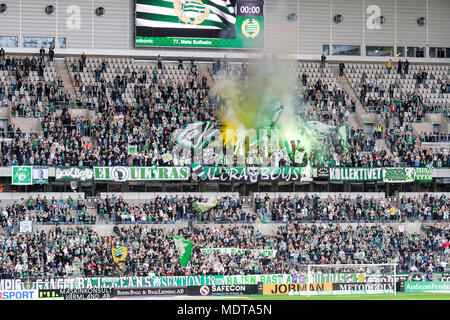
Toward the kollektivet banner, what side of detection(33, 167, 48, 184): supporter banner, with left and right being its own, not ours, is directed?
left

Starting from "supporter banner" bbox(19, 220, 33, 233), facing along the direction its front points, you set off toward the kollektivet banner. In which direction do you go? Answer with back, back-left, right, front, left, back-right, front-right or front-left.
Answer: left

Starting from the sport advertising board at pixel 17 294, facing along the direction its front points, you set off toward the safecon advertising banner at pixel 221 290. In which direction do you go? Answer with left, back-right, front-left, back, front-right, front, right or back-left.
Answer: left

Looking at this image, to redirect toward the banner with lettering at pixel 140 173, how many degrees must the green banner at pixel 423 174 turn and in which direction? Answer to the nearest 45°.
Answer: approximately 45° to its right

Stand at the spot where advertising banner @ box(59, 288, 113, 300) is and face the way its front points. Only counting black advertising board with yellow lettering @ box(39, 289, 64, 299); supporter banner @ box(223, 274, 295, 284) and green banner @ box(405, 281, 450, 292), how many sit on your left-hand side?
2

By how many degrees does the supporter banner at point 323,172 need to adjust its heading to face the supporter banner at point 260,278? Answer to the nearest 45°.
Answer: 0° — it already faces it

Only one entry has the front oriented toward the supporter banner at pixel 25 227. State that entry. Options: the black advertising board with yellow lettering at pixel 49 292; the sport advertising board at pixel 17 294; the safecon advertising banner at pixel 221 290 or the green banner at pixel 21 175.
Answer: the green banner

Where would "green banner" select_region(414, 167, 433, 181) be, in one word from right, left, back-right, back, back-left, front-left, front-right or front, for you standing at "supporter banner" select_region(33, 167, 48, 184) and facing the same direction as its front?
left

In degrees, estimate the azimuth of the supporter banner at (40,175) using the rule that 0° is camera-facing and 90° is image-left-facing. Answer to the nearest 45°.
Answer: approximately 0°

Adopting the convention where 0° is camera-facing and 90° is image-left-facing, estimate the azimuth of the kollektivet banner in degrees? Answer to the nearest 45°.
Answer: approximately 0°

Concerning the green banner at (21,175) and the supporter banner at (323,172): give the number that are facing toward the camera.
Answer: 2

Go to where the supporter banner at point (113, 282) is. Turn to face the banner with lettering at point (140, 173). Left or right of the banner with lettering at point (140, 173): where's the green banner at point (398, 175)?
right

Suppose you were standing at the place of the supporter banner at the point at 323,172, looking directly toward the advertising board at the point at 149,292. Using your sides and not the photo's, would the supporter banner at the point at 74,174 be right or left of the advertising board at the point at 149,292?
right
